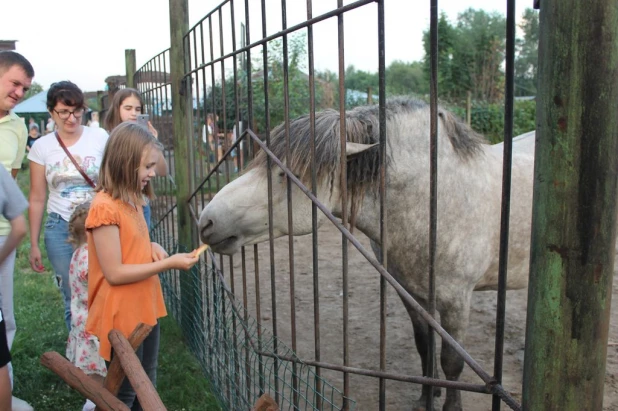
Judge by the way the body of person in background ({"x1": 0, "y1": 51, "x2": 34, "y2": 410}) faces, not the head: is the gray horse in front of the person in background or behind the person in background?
in front

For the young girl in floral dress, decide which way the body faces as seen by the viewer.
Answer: to the viewer's right

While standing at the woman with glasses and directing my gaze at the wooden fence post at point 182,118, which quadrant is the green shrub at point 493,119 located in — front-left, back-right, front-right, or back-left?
front-left

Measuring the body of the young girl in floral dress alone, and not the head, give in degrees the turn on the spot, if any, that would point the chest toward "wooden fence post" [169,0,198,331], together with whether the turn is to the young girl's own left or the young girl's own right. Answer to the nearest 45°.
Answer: approximately 45° to the young girl's own left

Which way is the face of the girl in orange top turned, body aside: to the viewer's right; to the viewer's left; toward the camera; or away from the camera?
to the viewer's right

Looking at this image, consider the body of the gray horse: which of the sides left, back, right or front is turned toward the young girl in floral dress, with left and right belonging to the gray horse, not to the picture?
front

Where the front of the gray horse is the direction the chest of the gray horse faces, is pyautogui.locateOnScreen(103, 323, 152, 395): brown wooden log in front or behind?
in front

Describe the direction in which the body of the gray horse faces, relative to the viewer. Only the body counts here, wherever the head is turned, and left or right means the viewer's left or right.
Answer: facing to the left of the viewer

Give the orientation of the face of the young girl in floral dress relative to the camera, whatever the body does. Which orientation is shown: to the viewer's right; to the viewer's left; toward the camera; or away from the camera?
to the viewer's right

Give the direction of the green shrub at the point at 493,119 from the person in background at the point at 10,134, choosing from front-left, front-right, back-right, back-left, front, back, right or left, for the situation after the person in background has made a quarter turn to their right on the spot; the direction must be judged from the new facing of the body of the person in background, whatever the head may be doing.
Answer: back

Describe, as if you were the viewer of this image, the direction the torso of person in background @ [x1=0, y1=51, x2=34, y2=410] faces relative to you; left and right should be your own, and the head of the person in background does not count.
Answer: facing the viewer and to the right of the viewer

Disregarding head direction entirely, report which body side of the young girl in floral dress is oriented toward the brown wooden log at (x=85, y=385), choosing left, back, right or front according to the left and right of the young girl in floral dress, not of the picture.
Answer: right

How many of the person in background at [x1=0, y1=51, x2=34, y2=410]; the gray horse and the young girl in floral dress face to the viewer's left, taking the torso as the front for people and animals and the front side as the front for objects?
1

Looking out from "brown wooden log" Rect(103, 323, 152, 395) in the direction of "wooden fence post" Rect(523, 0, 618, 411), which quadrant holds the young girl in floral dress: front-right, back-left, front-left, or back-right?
back-left

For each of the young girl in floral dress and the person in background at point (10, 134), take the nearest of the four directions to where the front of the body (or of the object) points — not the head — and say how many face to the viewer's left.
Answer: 0

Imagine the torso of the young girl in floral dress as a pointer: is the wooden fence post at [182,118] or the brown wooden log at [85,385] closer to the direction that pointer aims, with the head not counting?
the wooden fence post
